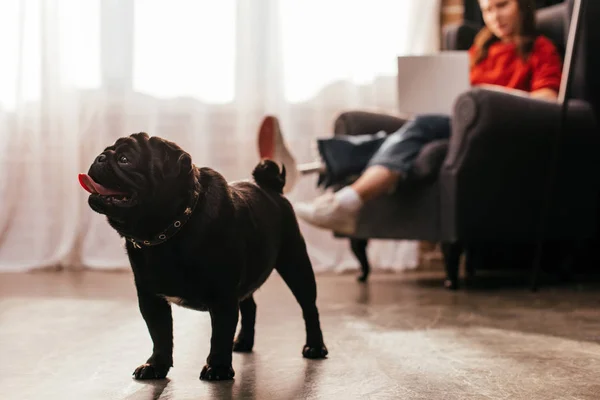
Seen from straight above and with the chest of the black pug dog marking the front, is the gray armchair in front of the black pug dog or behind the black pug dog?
behind

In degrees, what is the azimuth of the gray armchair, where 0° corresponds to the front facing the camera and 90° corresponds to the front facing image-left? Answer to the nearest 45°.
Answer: approximately 45°

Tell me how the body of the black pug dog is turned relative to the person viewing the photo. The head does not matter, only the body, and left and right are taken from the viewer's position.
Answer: facing the viewer and to the left of the viewer

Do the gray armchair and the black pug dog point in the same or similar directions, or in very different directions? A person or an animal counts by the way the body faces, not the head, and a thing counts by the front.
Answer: same or similar directions

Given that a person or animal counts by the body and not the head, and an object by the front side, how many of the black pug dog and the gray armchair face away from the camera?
0
